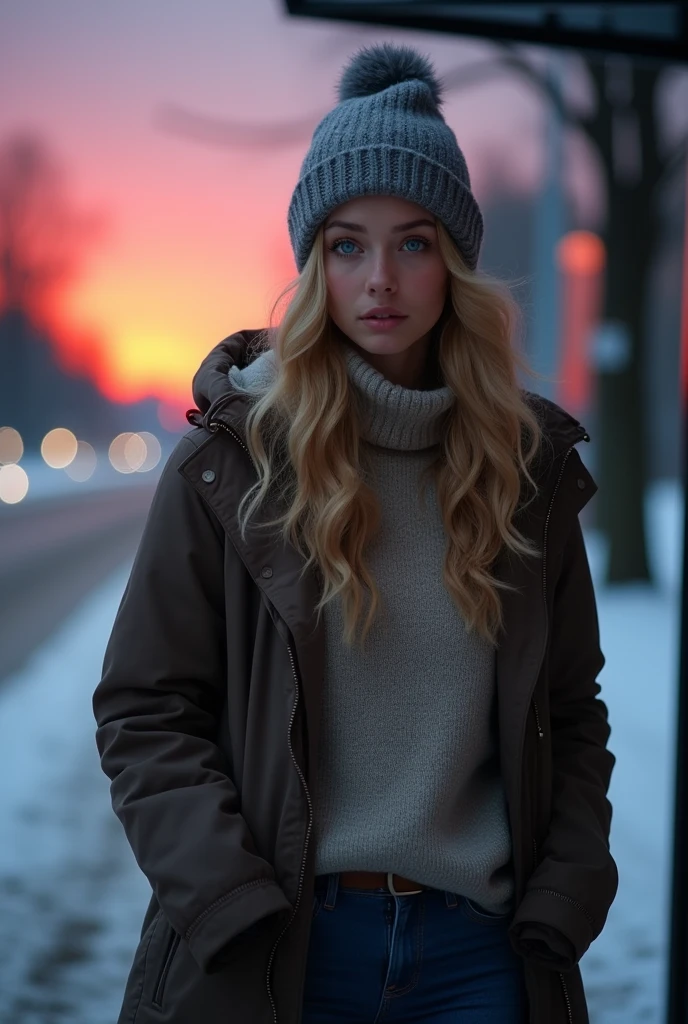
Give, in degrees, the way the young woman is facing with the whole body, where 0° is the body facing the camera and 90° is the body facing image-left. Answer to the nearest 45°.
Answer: approximately 0°

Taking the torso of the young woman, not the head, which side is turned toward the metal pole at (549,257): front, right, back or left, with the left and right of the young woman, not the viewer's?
back

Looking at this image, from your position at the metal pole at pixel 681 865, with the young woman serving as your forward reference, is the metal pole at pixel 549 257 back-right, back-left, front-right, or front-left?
back-right

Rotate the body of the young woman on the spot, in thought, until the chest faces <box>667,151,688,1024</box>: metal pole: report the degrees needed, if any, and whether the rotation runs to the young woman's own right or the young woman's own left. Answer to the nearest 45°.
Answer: approximately 135° to the young woman's own left
